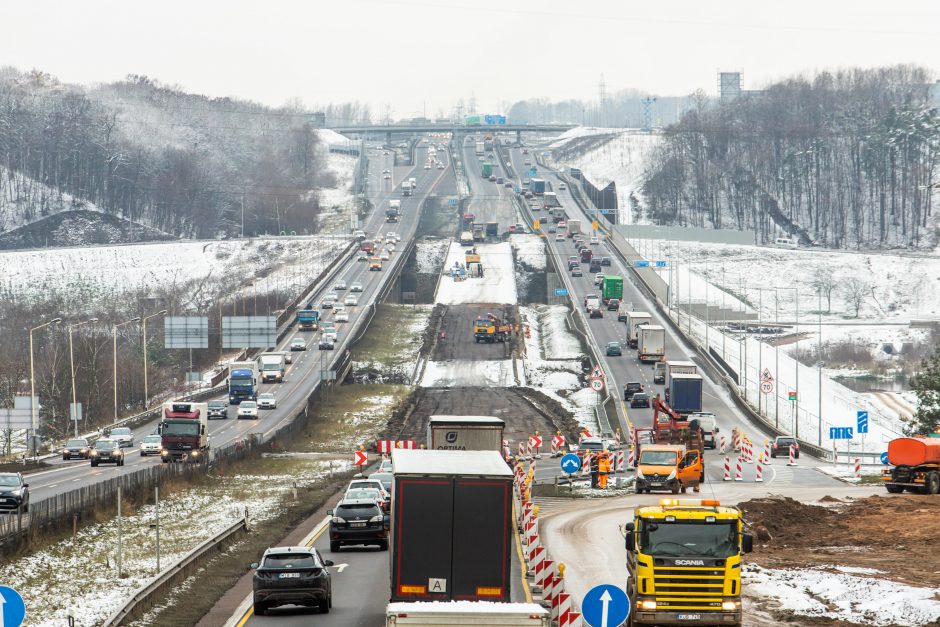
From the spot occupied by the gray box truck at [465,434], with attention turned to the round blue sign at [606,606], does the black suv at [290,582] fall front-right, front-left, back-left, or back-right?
front-right

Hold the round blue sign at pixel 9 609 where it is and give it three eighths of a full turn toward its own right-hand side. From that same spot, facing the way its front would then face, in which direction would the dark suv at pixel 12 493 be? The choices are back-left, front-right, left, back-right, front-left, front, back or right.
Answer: front-right

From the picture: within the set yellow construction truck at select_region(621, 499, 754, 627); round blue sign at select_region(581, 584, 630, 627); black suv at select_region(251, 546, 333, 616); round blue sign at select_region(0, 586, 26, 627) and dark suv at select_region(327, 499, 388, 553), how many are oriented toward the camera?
3

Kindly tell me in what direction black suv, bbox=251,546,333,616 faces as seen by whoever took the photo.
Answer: facing away from the viewer

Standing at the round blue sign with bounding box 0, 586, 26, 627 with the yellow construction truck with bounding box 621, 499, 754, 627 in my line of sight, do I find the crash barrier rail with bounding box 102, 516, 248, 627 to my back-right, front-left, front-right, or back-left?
front-left

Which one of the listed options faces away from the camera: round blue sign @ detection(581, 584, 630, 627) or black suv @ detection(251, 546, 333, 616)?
the black suv

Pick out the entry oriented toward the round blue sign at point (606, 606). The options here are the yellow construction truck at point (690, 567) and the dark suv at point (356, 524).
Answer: the yellow construction truck

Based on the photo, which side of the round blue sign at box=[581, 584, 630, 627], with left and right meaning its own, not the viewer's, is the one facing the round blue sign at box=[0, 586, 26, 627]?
right

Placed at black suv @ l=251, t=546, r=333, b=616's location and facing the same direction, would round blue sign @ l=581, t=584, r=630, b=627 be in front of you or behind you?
behind

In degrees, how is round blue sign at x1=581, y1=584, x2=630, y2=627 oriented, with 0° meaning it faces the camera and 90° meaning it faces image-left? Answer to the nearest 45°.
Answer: approximately 0°

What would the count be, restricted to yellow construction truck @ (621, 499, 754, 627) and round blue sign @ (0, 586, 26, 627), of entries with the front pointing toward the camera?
2

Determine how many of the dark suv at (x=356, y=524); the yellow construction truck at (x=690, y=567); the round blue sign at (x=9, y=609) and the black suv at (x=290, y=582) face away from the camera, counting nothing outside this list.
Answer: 2

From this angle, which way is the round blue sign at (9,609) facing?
toward the camera

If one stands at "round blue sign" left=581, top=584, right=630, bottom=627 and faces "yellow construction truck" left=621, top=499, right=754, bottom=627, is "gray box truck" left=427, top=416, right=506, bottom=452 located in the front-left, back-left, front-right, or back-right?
front-left

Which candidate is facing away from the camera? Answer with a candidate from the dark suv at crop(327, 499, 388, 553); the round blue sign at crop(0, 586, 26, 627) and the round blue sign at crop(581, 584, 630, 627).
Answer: the dark suv

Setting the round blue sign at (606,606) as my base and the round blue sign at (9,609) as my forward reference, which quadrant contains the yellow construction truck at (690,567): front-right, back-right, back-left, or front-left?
back-right

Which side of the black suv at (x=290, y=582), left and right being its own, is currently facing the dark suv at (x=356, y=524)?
front

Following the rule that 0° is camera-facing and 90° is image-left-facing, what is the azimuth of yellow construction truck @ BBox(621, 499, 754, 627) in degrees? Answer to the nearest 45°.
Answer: approximately 0°

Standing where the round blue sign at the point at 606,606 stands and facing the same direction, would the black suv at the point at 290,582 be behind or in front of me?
behind

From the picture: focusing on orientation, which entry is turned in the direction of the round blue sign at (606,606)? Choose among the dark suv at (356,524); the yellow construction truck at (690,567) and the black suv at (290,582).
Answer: the yellow construction truck

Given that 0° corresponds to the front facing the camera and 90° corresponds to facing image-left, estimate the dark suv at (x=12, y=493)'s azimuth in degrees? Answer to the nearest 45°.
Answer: approximately 45°

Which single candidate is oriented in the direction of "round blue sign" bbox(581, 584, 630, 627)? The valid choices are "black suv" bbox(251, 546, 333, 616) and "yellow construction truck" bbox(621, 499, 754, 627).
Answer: the yellow construction truck

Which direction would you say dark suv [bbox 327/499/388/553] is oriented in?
away from the camera

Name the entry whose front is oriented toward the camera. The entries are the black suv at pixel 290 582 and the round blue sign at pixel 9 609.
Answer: the round blue sign
